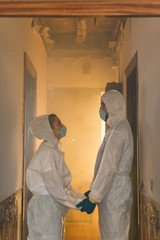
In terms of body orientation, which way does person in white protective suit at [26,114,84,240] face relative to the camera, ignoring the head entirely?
to the viewer's right

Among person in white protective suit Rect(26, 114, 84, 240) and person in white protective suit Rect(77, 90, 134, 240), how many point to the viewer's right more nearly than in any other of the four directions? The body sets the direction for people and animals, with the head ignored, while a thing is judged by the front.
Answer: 1

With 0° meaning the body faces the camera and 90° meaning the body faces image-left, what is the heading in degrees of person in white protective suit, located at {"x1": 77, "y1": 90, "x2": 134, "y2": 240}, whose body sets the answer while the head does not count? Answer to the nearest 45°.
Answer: approximately 90°

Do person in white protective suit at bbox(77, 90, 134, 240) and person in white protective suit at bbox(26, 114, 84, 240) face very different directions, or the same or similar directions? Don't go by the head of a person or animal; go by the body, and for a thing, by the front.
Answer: very different directions

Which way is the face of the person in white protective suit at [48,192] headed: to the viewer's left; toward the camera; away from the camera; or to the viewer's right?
to the viewer's right
